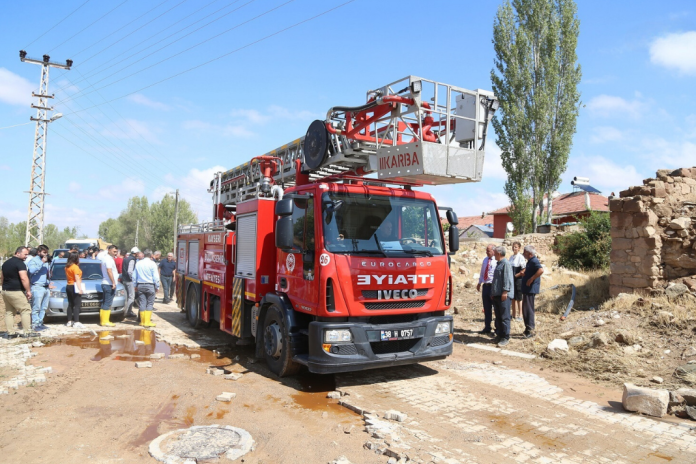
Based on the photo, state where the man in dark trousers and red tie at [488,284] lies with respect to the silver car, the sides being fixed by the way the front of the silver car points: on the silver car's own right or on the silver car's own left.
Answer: on the silver car's own left

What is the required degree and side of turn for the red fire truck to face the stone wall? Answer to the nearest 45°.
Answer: approximately 90° to its left

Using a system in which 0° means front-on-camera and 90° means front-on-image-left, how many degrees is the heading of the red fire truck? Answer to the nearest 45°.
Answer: approximately 315°

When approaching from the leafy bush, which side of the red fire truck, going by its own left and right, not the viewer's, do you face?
left

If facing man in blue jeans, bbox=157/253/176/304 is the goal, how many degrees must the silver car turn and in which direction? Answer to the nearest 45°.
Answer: approximately 135° to its left

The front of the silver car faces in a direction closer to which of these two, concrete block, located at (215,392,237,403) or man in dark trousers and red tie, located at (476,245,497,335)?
the concrete block

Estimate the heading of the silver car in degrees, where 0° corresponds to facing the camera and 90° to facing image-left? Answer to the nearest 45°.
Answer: approximately 0°

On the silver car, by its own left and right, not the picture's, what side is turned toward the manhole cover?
front

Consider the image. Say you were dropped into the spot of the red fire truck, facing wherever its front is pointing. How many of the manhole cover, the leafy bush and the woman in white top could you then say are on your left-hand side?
2

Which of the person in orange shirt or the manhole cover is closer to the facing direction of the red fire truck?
the manhole cover

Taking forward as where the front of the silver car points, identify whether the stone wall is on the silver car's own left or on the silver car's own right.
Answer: on the silver car's own left

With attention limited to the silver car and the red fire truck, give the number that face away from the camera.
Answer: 0

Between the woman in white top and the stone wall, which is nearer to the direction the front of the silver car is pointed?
the woman in white top
